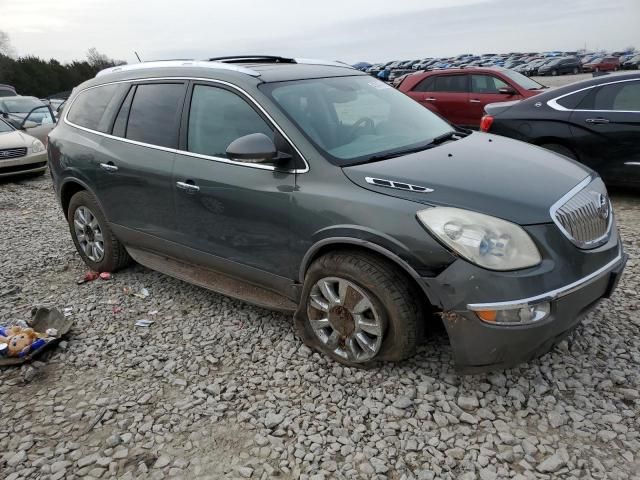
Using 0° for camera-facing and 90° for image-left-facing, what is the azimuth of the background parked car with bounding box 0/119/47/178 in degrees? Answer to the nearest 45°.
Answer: approximately 315°

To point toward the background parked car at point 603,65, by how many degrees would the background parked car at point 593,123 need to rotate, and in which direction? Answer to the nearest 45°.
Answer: approximately 90° to its left

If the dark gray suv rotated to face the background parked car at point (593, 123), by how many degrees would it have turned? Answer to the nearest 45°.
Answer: approximately 90° to its left

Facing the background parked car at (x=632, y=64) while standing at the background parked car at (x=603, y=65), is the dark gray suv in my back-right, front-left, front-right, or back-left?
back-right

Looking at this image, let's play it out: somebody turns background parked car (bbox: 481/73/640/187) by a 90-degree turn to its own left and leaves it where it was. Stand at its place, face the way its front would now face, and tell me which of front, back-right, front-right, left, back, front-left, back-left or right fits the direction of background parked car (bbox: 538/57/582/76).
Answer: front

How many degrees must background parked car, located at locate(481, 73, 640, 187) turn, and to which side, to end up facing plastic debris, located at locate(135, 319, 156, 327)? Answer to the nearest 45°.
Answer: approximately 135° to its right

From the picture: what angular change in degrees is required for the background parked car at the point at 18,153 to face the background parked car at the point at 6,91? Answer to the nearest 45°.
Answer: approximately 135° to its left

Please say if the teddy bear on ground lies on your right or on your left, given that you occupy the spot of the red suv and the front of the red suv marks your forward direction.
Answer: on your right

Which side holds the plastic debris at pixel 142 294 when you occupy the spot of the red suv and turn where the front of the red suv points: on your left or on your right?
on your right

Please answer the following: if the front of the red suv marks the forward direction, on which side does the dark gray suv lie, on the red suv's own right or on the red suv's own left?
on the red suv's own right

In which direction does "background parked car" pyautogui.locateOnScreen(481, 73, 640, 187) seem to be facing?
to the viewer's right

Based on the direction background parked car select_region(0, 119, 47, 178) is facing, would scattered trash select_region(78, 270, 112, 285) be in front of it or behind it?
in front

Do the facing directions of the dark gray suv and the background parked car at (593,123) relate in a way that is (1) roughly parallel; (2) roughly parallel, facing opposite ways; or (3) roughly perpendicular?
roughly parallel

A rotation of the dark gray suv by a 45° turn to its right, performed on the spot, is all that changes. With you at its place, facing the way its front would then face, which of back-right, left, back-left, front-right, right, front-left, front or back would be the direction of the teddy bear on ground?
right

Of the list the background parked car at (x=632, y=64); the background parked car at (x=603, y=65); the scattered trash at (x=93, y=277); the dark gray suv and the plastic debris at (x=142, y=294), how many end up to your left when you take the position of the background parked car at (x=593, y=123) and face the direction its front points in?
2

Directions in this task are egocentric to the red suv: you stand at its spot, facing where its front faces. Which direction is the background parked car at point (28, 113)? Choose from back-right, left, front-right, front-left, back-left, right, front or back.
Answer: back-right

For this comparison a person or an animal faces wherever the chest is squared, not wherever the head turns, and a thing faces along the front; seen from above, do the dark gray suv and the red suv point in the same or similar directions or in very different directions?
same or similar directions
